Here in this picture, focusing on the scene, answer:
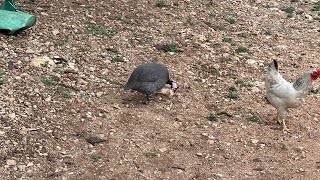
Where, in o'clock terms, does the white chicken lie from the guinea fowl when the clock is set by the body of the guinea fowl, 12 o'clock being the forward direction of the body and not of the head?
The white chicken is roughly at 12 o'clock from the guinea fowl.

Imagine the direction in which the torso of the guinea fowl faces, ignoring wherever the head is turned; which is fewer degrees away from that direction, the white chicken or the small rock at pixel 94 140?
the white chicken

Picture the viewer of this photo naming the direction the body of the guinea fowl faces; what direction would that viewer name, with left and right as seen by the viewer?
facing to the right of the viewer
